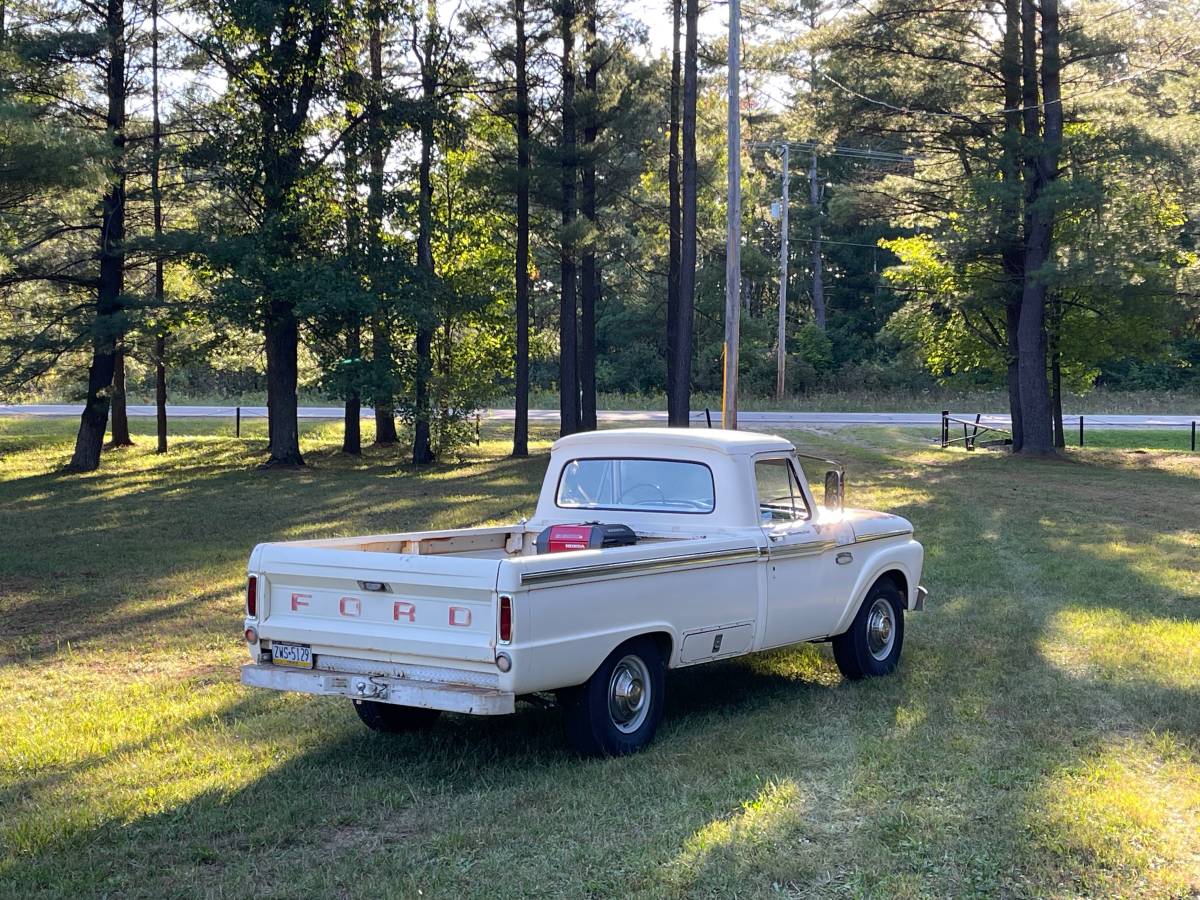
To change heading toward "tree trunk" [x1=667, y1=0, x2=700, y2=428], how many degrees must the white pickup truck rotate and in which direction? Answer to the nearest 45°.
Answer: approximately 45° to its left

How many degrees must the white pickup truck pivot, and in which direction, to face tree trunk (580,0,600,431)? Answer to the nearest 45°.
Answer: approximately 45° to its left

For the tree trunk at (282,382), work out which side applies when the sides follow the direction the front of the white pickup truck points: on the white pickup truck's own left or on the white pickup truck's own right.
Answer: on the white pickup truck's own left

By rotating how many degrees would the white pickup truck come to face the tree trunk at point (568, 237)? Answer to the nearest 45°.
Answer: approximately 45° to its left

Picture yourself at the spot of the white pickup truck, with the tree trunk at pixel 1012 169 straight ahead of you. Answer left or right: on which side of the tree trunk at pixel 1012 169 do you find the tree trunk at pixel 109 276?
left

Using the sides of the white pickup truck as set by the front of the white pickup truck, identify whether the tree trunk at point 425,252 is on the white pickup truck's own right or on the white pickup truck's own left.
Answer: on the white pickup truck's own left

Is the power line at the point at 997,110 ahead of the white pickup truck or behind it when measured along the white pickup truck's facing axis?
ahead

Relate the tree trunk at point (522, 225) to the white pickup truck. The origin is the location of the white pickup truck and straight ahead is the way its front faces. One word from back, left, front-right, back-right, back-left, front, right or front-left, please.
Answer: front-left

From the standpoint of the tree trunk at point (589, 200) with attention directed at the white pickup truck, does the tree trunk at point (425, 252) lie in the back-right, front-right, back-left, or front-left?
front-right

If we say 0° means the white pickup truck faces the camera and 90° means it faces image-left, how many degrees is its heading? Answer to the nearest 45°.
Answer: approximately 225°

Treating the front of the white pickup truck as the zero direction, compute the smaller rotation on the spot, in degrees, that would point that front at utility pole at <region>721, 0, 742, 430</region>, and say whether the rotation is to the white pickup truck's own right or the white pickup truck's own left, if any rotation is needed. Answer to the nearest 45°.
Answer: approximately 45° to the white pickup truck's own left

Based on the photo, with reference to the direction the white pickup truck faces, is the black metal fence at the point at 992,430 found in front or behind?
in front
